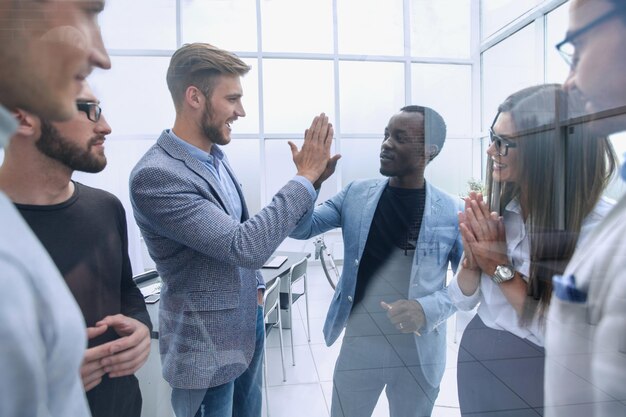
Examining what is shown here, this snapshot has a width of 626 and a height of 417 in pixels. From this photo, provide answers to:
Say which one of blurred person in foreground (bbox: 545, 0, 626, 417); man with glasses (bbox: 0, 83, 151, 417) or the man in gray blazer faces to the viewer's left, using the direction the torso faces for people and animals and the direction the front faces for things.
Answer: the blurred person in foreground

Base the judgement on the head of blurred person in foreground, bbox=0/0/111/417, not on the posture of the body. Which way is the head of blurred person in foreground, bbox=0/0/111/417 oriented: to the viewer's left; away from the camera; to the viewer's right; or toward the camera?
to the viewer's right

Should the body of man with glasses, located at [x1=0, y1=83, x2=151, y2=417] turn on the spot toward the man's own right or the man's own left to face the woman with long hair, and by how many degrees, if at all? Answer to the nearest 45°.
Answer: approximately 45° to the man's own left

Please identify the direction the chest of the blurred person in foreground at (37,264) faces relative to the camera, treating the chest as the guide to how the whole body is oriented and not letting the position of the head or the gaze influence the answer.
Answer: to the viewer's right

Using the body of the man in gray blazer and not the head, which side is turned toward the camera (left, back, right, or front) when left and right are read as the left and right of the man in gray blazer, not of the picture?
right

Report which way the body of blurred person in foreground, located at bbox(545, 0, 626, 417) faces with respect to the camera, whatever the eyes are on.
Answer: to the viewer's left

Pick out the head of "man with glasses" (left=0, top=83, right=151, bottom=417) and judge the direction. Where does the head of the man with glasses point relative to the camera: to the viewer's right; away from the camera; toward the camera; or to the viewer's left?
to the viewer's right

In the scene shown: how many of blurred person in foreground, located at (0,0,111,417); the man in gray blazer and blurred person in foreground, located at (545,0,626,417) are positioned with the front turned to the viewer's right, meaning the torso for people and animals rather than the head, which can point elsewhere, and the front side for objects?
2

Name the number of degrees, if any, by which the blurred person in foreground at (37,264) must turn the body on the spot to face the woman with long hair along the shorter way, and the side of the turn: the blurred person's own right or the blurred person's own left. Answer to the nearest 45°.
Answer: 0° — they already face them

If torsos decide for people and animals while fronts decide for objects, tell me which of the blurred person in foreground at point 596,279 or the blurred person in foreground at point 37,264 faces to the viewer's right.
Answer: the blurred person in foreground at point 37,264
